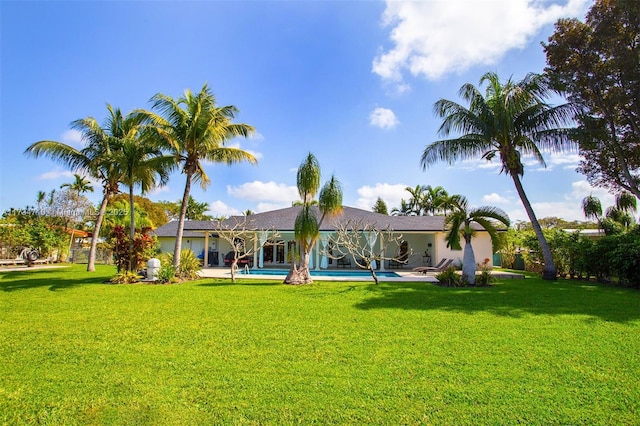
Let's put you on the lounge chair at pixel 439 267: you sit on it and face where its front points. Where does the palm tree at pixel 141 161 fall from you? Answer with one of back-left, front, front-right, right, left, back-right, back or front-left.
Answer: front-left

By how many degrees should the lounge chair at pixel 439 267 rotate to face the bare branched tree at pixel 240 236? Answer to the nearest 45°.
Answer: approximately 45° to its left

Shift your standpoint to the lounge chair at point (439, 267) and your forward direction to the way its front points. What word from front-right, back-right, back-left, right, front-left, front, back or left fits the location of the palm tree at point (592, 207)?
back-right

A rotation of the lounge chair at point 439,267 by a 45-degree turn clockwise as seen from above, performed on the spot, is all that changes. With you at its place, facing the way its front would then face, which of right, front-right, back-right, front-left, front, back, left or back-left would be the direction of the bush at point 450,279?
back-left

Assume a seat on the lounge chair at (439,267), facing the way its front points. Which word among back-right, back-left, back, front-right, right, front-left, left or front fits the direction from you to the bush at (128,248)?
front-left

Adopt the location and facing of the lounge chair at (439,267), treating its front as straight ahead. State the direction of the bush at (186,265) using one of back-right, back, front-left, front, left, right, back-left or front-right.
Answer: front-left

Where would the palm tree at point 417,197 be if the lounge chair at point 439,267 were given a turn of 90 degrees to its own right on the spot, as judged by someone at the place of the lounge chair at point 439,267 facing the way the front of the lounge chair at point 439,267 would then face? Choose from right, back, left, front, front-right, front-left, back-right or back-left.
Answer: front

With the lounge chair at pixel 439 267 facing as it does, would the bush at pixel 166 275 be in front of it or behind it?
in front

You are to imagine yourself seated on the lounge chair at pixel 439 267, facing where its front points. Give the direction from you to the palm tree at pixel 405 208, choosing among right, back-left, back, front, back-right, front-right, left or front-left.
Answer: right

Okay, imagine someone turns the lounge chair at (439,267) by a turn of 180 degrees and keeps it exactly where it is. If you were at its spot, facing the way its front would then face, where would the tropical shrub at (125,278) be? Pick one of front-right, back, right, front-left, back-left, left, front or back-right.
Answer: back-right

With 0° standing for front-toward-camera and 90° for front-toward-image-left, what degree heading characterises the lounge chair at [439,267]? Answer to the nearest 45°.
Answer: approximately 90°

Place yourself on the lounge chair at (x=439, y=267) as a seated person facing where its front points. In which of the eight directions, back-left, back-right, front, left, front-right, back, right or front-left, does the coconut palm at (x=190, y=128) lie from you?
front-left

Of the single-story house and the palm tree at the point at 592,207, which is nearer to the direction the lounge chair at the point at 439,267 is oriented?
the single-story house
